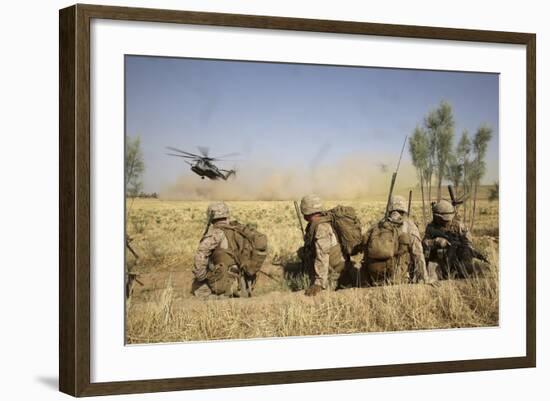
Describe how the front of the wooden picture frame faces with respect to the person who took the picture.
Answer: facing the viewer and to the right of the viewer
